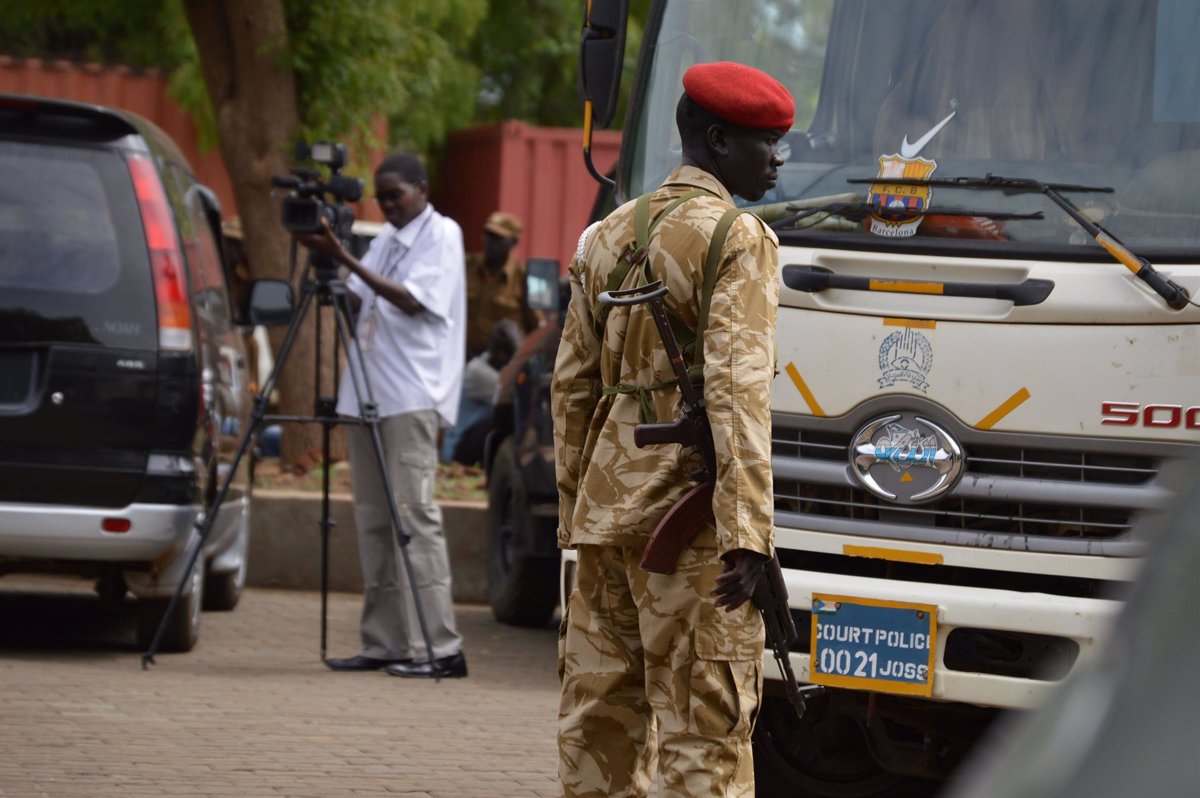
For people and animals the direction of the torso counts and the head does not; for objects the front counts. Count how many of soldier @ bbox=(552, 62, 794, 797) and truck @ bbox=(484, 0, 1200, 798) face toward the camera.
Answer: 1

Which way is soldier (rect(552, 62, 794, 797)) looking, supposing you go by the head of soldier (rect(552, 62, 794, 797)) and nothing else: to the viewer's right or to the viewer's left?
to the viewer's right

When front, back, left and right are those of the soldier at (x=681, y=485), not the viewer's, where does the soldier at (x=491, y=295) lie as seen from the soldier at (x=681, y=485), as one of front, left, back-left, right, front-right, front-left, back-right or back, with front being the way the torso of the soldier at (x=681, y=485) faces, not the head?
front-left

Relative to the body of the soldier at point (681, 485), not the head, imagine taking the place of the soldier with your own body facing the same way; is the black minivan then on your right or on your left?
on your left

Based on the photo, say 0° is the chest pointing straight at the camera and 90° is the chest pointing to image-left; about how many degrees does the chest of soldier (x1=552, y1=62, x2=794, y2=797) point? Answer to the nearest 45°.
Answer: approximately 225°

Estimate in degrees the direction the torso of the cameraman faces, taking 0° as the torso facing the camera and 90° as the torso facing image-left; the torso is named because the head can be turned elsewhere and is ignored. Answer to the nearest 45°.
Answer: approximately 45°

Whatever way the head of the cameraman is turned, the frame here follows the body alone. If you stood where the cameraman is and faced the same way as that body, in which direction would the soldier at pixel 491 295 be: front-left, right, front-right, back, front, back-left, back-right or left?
back-right

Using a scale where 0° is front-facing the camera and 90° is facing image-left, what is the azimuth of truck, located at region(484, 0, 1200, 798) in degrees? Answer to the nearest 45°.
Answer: approximately 0°

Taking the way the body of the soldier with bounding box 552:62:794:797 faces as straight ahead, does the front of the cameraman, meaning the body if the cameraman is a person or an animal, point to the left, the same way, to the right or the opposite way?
the opposite way
